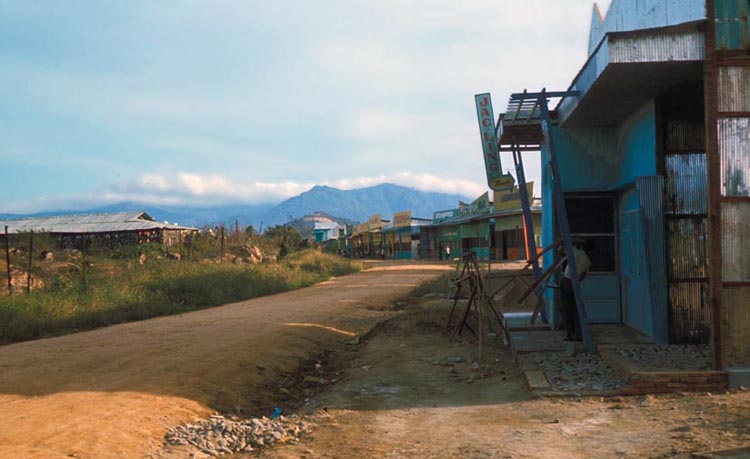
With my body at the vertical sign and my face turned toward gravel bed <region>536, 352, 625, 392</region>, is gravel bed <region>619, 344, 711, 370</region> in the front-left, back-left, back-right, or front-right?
front-left

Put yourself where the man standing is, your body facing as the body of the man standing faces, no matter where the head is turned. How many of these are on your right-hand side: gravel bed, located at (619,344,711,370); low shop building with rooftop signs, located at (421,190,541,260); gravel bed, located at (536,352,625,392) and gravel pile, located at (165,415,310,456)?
1

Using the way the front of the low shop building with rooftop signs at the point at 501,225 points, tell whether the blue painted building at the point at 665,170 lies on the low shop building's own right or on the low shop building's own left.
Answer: on the low shop building's own left

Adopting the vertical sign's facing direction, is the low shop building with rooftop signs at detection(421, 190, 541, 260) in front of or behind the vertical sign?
behind

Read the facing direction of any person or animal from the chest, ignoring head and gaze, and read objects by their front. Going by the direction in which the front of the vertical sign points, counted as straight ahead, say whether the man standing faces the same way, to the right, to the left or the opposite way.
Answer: to the right

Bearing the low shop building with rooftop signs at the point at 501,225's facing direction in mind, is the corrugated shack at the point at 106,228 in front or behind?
in front

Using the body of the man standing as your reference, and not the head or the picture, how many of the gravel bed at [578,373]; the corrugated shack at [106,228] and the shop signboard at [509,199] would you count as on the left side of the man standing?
1

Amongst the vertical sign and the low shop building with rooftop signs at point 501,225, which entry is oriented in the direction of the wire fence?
the low shop building with rooftop signs

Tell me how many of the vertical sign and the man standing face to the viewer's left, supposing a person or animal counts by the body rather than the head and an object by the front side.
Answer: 1

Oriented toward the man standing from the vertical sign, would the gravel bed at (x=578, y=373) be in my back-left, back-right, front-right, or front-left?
front-right

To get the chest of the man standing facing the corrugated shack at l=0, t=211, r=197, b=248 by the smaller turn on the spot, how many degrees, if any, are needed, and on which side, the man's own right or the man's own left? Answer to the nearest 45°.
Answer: approximately 45° to the man's own right

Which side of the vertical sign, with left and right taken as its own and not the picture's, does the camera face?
front

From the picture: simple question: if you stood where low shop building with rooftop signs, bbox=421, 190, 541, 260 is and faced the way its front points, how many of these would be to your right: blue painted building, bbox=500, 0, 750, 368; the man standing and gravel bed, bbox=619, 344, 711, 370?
0

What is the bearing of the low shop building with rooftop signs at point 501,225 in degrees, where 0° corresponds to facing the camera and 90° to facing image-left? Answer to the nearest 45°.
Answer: approximately 45°

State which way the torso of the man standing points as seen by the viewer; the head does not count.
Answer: to the viewer's left

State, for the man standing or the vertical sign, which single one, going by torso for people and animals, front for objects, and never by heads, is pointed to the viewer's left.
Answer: the man standing

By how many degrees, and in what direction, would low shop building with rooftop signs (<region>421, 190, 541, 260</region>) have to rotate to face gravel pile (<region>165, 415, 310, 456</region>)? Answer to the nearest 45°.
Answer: approximately 45° to its left
